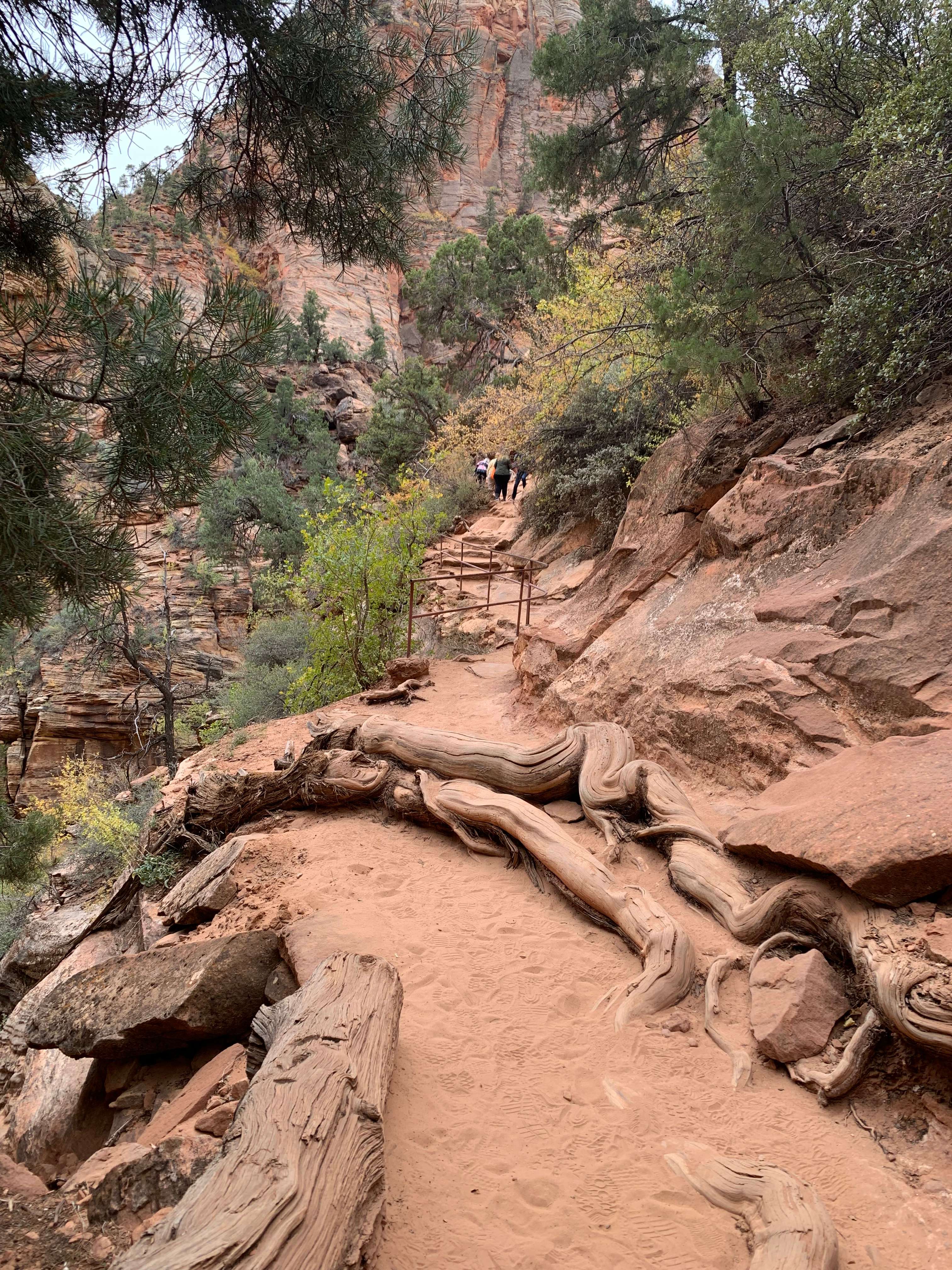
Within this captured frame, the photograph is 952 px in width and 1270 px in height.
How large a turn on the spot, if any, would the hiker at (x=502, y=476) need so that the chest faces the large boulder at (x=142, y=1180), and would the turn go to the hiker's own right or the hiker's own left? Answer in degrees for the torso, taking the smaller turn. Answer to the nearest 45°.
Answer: approximately 180°

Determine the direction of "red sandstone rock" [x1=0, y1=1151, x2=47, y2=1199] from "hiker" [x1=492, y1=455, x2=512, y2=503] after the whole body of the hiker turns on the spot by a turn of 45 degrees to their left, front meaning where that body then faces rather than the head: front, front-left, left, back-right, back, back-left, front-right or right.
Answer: back-left

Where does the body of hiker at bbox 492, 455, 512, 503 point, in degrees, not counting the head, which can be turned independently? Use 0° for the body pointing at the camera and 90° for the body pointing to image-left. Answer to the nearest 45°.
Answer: approximately 180°

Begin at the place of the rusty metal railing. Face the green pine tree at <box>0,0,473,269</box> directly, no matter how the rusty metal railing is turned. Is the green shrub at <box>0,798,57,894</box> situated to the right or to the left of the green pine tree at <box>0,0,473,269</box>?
right

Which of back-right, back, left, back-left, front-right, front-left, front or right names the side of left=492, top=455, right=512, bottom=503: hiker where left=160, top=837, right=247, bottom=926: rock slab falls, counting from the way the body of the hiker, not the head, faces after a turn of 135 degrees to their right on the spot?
front-right

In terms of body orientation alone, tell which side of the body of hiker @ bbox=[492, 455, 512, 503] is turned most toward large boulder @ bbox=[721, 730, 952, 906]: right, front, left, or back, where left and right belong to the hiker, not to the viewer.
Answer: back

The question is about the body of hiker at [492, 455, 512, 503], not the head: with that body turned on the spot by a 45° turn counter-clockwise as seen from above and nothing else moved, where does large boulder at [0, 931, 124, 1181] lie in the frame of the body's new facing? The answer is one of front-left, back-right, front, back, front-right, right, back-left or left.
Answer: back-left

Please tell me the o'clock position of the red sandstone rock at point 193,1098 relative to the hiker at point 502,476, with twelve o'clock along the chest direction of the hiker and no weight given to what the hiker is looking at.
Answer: The red sandstone rock is roughly at 6 o'clock from the hiker.

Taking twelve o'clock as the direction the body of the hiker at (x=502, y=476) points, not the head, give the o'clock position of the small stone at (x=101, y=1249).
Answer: The small stone is roughly at 6 o'clock from the hiker.

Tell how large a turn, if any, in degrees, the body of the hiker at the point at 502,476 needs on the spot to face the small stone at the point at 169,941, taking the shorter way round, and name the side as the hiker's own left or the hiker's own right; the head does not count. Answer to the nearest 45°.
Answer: approximately 180°

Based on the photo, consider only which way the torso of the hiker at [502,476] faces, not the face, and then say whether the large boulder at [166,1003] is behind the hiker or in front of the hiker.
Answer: behind

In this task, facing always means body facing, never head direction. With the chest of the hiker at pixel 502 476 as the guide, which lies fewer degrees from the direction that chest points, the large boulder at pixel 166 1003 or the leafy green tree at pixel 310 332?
the leafy green tree

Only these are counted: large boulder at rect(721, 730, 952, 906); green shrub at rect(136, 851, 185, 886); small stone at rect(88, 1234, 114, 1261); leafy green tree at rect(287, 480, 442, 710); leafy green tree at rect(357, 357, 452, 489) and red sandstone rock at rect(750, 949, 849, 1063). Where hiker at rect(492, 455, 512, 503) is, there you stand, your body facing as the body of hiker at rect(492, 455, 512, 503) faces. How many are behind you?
5

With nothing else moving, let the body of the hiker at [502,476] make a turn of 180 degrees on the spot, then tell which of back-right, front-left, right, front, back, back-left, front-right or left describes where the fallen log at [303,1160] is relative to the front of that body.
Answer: front

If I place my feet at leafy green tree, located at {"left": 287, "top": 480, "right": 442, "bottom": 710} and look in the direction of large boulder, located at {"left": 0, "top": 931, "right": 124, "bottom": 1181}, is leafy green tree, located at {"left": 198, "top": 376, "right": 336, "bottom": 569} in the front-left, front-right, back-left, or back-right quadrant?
back-right

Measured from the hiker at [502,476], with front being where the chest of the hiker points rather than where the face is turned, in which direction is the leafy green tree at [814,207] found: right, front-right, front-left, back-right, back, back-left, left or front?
back
